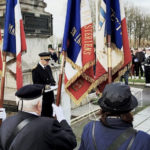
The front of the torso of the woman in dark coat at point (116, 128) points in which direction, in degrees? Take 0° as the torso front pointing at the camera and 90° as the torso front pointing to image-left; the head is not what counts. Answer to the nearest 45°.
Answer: approximately 180°

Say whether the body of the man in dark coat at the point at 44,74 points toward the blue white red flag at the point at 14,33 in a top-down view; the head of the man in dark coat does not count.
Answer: no

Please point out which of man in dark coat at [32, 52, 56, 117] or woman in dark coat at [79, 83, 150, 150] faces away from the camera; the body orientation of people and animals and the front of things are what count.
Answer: woman in dark coat at [79, 83, 150, 150]

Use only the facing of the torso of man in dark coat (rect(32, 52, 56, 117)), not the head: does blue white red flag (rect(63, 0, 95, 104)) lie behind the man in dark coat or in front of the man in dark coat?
in front

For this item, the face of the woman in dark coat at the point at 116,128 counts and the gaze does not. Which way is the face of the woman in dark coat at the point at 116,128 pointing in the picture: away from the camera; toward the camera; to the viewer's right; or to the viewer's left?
away from the camera

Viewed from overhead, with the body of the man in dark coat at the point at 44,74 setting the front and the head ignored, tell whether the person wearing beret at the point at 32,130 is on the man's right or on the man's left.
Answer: on the man's right

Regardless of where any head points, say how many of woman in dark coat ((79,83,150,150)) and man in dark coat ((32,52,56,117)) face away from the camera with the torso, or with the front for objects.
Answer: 1

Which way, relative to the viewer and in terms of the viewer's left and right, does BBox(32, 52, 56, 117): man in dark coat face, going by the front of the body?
facing the viewer and to the right of the viewer
